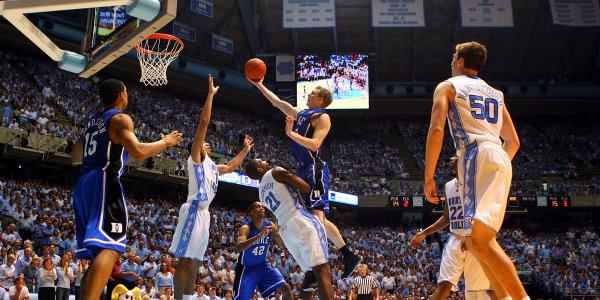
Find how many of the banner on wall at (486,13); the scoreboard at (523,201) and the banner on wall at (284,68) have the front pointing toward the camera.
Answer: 3

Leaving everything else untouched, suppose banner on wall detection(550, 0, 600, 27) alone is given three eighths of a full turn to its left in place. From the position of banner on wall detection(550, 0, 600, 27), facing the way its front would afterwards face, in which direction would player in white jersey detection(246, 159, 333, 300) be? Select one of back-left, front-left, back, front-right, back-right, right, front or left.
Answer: back-right

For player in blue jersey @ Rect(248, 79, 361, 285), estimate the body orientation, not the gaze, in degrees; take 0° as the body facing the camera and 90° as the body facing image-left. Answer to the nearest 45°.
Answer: approximately 45°

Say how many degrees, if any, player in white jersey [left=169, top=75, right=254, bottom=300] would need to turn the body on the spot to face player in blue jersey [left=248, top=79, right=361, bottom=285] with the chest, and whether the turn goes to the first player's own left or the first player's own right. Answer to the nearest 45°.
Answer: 0° — they already face them

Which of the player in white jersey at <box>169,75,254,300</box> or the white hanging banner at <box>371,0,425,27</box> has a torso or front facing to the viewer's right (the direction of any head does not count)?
the player in white jersey

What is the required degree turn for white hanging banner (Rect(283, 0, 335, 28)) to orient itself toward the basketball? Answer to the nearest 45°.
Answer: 0° — it already faces it

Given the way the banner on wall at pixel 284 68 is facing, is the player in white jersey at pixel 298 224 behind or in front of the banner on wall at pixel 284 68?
in front

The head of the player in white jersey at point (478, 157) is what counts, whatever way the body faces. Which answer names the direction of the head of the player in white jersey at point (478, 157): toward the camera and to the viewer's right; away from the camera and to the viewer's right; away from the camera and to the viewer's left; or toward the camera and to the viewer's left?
away from the camera and to the viewer's left

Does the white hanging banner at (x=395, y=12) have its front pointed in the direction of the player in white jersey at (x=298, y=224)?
yes

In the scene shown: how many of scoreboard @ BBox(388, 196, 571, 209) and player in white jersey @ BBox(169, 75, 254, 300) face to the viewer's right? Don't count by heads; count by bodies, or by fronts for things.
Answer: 1

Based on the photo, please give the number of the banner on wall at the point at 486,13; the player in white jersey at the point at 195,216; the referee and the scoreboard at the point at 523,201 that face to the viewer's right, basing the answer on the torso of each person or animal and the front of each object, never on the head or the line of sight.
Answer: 1

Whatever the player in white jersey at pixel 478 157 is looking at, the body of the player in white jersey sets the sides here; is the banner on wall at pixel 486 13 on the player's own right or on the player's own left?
on the player's own right
